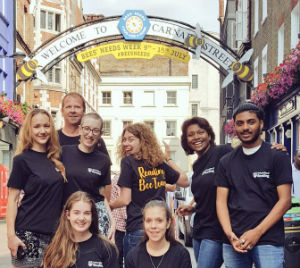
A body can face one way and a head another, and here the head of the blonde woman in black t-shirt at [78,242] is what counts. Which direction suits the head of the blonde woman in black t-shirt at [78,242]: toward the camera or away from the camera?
toward the camera

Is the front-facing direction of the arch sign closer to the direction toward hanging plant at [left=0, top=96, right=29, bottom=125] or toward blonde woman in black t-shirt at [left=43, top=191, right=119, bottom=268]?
the blonde woman in black t-shirt

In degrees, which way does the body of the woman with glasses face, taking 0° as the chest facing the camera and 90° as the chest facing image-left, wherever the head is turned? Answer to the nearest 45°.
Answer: approximately 0°

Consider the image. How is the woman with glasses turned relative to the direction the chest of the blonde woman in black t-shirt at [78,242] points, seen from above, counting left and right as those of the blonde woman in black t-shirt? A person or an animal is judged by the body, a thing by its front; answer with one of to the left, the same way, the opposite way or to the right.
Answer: the same way

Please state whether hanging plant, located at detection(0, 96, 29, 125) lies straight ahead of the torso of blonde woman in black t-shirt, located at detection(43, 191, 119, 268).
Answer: no

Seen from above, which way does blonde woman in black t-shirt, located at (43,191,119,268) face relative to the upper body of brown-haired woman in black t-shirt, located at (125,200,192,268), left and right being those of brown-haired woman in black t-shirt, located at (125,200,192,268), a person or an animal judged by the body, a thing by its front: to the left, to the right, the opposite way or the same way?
the same way

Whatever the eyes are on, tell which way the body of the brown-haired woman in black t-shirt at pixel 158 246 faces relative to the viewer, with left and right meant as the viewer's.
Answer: facing the viewer

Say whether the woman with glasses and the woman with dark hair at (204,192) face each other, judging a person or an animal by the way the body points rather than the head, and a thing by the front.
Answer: no

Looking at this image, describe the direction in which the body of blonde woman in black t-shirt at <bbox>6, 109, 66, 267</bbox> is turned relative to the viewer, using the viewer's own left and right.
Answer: facing the viewer and to the right of the viewer

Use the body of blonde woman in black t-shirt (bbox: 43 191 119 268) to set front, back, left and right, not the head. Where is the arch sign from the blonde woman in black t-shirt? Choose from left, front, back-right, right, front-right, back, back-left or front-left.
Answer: back

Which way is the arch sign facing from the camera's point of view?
toward the camera

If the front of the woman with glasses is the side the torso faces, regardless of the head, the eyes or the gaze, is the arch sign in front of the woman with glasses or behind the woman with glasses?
behind

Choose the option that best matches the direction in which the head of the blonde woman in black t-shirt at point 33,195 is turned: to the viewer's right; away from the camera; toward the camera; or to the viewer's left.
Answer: toward the camera

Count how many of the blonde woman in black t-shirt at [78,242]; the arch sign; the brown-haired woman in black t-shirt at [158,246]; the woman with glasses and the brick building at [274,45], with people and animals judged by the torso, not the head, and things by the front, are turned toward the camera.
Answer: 4

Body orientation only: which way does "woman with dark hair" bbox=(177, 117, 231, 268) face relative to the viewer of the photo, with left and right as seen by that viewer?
facing the viewer and to the left of the viewer

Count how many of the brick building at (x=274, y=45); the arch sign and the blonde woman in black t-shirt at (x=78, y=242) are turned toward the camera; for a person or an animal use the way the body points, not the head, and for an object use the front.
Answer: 2

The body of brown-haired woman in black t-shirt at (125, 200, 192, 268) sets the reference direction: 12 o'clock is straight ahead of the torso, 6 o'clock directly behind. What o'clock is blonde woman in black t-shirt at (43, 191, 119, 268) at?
blonde woman in black t-shirt at (43, 191, 119, 268) is roughly at 3 o'clock from brown-haired woman in black t-shirt at (125, 200, 192, 268).

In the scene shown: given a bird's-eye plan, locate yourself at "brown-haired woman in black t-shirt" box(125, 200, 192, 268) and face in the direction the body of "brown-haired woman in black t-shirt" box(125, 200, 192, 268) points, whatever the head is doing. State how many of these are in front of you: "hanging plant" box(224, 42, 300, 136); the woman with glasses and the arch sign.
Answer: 0

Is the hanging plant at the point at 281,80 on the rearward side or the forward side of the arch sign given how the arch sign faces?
on the forward side

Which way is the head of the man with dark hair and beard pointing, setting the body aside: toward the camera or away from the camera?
toward the camera

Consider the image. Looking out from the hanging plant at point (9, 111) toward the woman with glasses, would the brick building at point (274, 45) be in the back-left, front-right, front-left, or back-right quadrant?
front-left
